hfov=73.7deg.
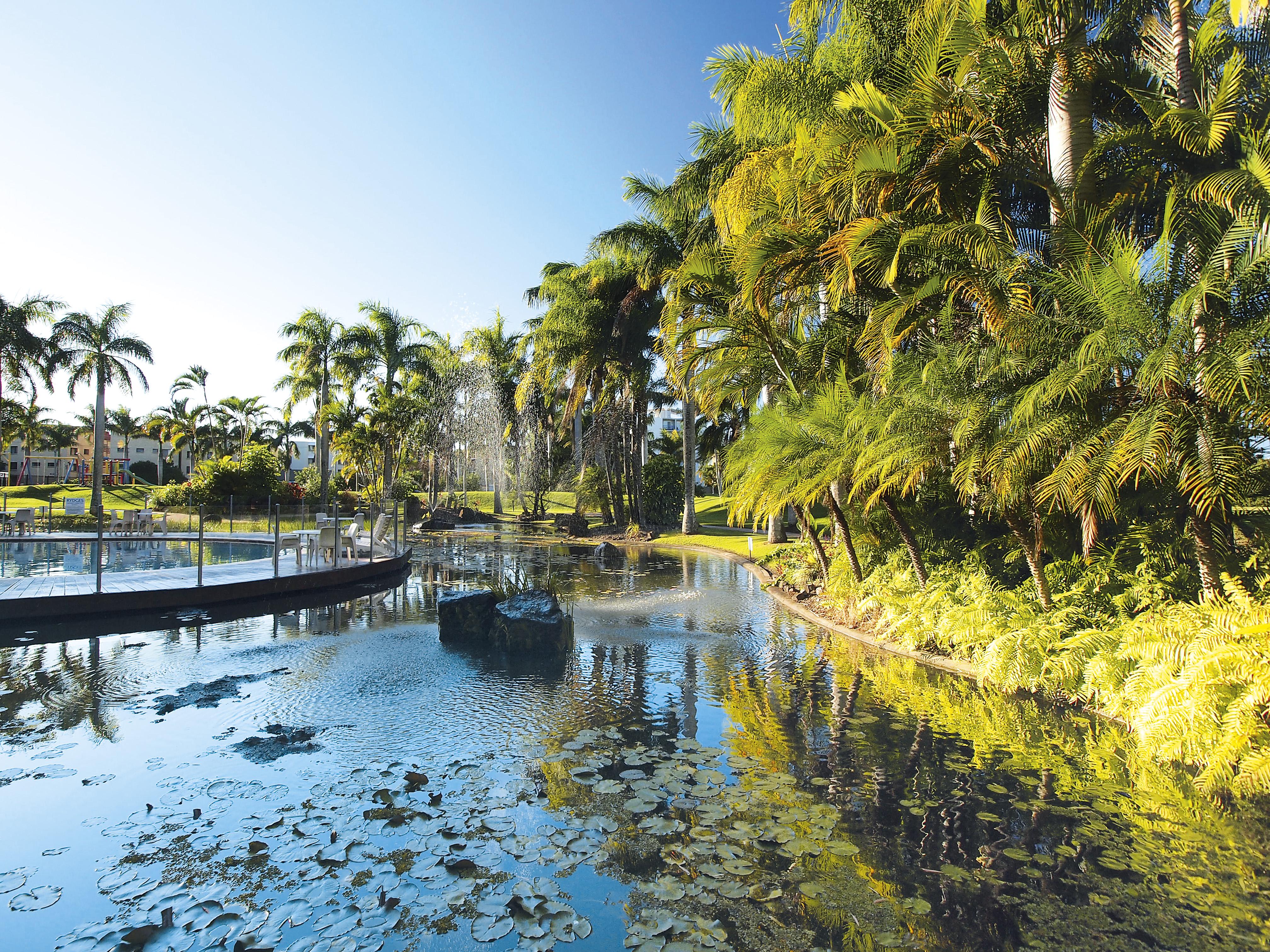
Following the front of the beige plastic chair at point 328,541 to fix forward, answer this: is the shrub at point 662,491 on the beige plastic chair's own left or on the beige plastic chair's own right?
on the beige plastic chair's own right

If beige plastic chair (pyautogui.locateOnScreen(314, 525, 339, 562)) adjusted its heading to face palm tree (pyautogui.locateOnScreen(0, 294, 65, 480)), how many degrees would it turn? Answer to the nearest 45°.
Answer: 0° — it already faces it

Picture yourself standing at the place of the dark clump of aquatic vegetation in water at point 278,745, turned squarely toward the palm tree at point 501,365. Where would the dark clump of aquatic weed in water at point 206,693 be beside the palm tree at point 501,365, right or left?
left

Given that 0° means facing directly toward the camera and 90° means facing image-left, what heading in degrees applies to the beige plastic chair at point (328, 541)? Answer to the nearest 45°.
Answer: approximately 135°

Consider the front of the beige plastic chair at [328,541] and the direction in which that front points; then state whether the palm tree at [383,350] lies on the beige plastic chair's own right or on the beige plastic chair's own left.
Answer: on the beige plastic chair's own right

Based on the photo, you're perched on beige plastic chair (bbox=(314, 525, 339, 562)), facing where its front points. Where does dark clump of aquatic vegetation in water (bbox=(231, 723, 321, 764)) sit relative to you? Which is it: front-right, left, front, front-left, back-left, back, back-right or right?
back-left

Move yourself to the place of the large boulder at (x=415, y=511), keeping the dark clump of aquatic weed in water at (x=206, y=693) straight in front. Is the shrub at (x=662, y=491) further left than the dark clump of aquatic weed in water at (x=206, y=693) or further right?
left

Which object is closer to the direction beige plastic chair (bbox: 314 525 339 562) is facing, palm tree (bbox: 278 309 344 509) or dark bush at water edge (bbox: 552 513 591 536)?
the palm tree

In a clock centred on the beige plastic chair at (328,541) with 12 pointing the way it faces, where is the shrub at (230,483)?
The shrub is roughly at 1 o'clock from the beige plastic chair.
